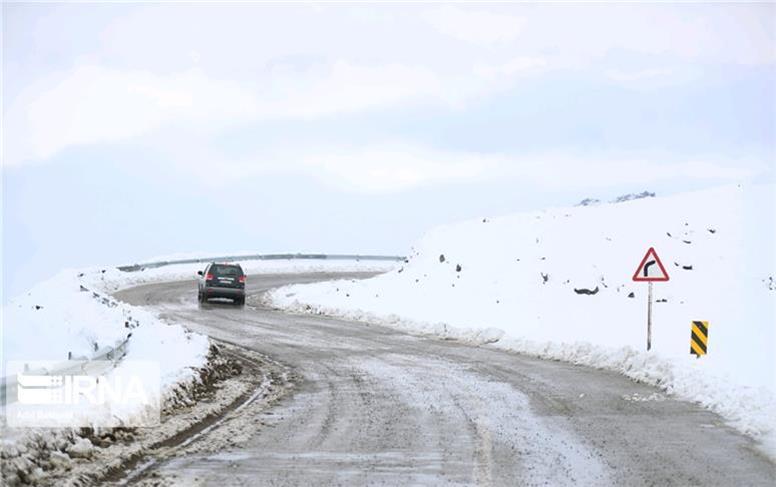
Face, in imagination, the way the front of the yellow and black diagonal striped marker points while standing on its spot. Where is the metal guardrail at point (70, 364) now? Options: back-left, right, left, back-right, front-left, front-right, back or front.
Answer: front-right

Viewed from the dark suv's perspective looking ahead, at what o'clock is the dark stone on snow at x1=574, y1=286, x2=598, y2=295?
The dark stone on snow is roughly at 4 o'clock from the dark suv.

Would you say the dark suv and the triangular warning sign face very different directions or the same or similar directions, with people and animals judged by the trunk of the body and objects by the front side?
very different directions

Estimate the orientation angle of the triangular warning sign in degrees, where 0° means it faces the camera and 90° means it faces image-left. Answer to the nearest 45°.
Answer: approximately 0°

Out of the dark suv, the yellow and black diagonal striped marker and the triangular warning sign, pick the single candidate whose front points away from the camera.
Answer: the dark suv

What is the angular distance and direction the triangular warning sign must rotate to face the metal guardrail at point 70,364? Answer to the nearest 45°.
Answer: approximately 45° to its right

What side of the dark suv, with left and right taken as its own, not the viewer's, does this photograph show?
back

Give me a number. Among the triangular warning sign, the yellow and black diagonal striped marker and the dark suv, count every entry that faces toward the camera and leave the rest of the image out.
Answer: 2

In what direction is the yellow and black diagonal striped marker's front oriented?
toward the camera
